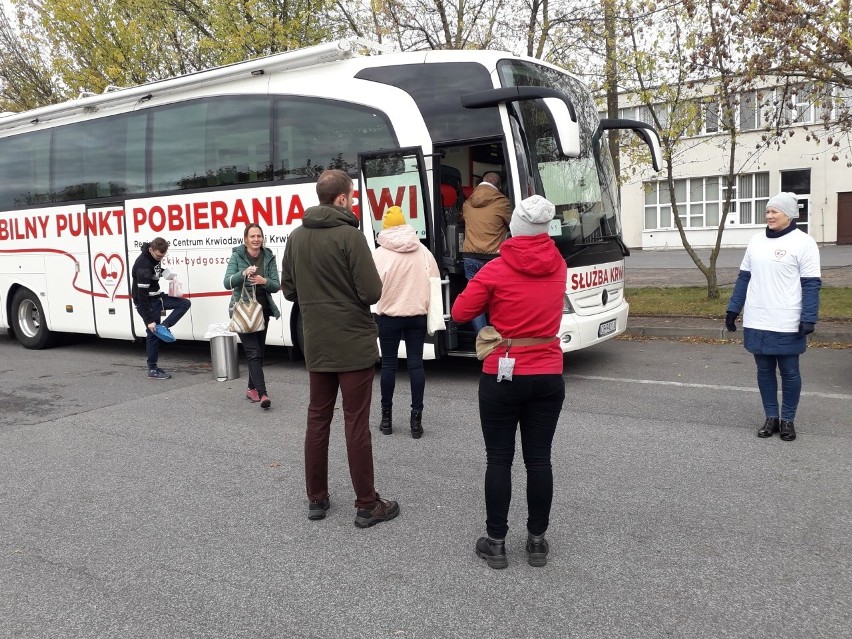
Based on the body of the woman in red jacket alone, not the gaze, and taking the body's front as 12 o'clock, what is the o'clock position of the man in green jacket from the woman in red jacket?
The man in green jacket is roughly at 10 o'clock from the woman in red jacket.

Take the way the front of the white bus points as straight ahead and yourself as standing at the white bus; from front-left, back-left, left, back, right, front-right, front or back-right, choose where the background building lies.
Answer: left

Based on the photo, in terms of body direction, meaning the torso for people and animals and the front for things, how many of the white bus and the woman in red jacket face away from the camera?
1

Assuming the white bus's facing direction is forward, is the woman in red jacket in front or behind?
in front

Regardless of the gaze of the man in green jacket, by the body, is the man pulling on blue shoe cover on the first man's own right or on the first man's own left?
on the first man's own left

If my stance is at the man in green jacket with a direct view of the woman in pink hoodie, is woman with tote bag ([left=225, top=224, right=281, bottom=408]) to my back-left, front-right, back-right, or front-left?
front-left

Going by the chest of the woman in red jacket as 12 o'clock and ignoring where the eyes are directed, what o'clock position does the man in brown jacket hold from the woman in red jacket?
The man in brown jacket is roughly at 12 o'clock from the woman in red jacket.

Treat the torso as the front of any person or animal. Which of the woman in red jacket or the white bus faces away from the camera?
the woman in red jacket

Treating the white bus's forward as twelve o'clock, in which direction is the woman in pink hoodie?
The woman in pink hoodie is roughly at 1 o'clock from the white bus.

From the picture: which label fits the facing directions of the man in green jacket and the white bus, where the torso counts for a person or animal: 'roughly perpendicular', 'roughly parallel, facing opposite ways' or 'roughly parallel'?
roughly perpendicular

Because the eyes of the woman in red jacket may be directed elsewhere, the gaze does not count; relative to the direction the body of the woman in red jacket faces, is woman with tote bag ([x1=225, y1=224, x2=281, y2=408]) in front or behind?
in front

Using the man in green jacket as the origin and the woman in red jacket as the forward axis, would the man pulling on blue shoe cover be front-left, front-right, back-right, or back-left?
back-left

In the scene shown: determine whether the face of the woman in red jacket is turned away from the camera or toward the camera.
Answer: away from the camera

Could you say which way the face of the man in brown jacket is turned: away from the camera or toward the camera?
away from the camera

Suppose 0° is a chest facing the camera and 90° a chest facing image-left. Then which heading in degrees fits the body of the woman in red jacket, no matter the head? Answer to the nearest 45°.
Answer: approximately 180°
